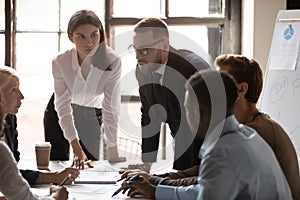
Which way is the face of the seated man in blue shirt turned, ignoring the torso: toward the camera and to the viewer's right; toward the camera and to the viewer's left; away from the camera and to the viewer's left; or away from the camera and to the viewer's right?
away from the camera and to the viewer's left

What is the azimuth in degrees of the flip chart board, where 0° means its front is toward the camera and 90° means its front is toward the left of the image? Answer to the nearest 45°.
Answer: approximately 45°

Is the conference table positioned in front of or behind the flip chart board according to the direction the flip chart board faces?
in front

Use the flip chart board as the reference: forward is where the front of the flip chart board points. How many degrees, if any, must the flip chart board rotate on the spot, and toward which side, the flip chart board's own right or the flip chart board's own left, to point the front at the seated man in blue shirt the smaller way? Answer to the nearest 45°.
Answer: approximately 45° to the flip chart board's own left

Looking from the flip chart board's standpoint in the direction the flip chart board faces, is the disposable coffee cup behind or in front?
in front
